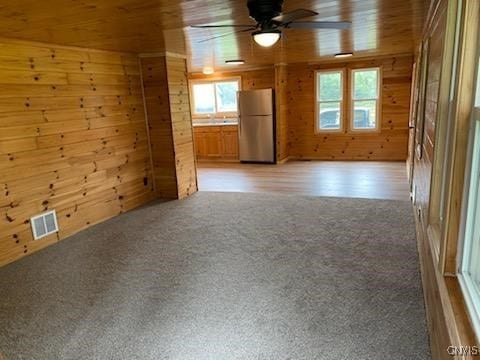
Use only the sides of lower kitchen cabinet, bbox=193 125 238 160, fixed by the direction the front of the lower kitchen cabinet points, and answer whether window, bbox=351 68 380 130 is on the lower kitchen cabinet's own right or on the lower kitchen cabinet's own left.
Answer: on the lower kitchen cabinet's own left

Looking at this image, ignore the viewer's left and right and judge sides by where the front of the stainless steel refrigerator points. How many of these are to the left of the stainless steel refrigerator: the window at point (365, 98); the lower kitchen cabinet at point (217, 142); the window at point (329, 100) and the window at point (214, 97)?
2

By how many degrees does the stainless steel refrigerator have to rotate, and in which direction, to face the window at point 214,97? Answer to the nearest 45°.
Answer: approximately 135° to its right

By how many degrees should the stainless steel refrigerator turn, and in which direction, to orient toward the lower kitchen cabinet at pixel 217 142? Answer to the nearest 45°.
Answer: approximately 135° to its right

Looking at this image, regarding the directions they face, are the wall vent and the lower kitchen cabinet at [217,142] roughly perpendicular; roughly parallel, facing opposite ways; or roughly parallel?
roughly perpendicular

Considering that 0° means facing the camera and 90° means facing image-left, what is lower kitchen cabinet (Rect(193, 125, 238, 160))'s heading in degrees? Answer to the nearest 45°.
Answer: approximately 0°

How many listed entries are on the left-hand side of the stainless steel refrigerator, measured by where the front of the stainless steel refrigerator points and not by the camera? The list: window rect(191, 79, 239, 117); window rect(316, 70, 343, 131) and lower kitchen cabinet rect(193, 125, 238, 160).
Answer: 1

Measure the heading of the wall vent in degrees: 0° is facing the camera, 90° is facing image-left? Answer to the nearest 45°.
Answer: approximately 315°

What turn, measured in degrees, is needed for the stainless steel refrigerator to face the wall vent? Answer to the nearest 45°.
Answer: approximately 45° to its right

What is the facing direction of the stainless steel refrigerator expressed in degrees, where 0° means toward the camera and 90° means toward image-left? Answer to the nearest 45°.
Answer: approximately 0°

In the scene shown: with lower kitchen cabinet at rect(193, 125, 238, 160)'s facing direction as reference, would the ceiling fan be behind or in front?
in front

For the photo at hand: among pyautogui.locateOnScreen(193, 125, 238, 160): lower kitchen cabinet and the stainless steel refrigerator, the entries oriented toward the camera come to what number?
2
